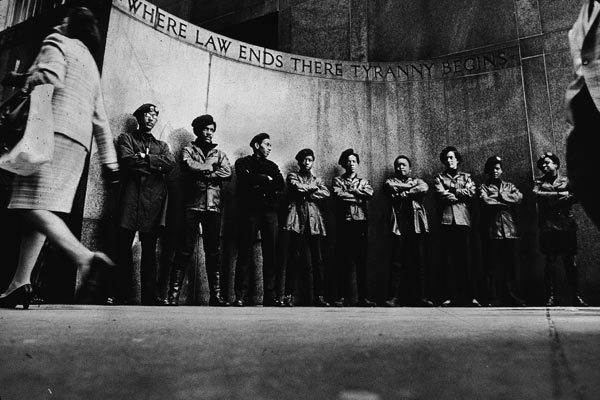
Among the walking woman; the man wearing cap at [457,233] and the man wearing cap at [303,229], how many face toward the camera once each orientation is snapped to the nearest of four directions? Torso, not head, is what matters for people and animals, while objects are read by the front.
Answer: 2

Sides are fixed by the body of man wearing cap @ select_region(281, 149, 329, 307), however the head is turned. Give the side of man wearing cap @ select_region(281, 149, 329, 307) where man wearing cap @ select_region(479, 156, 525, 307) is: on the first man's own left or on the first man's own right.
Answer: on the first man's own left

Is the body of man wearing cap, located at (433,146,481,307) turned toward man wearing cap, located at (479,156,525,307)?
no

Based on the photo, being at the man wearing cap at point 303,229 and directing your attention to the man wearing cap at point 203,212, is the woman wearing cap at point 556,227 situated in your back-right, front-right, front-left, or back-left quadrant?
back-left

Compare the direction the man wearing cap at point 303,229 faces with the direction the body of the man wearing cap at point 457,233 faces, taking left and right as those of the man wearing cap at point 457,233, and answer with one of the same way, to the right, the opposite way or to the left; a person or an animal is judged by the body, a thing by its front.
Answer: the same way

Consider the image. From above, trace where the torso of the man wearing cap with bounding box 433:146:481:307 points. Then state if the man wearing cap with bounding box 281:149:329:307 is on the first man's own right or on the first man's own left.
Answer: on the first man's own right

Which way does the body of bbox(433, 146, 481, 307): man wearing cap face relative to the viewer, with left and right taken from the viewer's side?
facing the viewer

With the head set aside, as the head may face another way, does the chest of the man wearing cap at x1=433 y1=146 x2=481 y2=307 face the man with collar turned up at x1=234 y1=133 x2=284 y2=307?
no

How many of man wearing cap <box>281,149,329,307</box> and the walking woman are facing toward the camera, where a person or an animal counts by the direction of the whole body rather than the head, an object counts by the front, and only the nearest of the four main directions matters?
1

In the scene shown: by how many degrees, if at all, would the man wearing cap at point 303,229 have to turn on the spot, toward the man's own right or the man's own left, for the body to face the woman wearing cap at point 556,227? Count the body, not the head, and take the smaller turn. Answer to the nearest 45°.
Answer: approximately 90° to the man's own left

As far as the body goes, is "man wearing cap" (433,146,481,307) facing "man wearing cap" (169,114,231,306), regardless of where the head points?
no

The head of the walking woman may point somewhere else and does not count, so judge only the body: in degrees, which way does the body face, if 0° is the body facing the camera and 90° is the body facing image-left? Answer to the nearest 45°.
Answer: approximately 135°

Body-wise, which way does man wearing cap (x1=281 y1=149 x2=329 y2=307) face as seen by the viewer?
toward the camera

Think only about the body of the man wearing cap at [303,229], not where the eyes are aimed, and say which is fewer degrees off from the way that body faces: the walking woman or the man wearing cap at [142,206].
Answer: the walking woman

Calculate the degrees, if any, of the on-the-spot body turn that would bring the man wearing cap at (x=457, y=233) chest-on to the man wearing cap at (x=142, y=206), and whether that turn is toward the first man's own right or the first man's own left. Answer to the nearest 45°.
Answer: approximately 45° to the first man's own right

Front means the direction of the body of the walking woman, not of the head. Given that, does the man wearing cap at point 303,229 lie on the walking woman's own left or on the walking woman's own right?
on the walking woman's own right

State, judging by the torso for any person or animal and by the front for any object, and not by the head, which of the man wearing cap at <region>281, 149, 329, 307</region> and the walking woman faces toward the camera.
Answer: the man wearing cap

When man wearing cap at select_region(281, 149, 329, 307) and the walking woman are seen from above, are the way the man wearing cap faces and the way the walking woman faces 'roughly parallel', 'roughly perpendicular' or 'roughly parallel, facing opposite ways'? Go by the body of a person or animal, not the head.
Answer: roughly perpendicular
